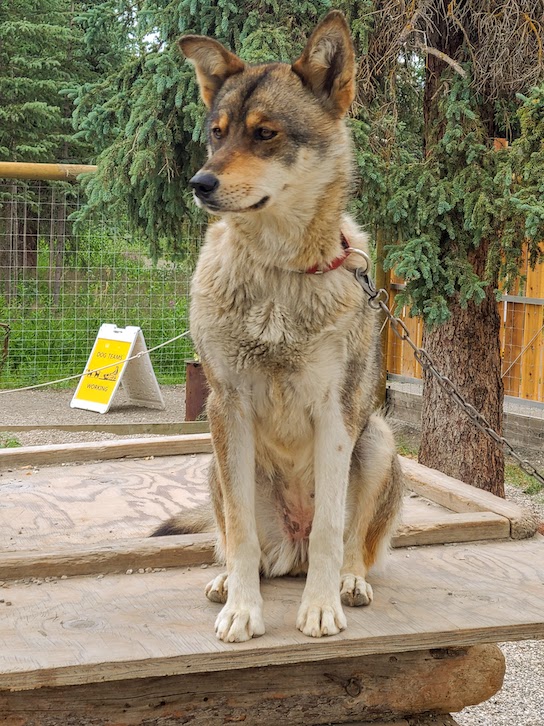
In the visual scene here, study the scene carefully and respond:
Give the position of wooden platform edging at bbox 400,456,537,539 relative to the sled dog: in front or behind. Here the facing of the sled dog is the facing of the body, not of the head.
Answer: behind

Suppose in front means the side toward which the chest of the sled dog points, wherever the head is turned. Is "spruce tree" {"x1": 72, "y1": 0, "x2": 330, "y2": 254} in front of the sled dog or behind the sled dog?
behind

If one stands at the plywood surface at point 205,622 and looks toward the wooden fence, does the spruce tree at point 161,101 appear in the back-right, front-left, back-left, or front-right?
front-left

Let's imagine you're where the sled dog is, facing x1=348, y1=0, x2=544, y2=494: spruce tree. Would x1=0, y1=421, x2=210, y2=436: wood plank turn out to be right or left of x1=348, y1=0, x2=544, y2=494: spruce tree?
left

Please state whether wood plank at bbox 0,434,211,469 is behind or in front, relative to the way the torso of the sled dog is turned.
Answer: behind

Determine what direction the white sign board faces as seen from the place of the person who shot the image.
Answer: facing the viewer and to the left of the viewer

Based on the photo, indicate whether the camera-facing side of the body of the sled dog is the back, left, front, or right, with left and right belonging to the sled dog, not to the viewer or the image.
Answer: front

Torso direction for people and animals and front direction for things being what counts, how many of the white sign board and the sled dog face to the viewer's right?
0

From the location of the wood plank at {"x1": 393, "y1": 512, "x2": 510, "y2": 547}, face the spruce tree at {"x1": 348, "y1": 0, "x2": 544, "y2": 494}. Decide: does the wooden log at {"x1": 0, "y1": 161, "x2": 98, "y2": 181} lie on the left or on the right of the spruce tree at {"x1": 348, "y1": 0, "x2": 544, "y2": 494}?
left

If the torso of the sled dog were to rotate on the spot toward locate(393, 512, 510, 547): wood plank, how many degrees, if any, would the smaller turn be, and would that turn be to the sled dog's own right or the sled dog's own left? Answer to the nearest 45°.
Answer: approximately 135° to the sled dog's own left

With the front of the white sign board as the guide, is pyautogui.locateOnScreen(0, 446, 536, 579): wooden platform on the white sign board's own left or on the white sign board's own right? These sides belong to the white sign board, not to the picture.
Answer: on the white sign board's own left

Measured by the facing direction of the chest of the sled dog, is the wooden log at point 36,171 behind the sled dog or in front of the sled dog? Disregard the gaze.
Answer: behind

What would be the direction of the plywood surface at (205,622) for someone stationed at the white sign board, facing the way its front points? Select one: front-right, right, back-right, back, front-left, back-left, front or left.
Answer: front-left

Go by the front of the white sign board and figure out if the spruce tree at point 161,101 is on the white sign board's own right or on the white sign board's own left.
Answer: on the white sign board's own left
